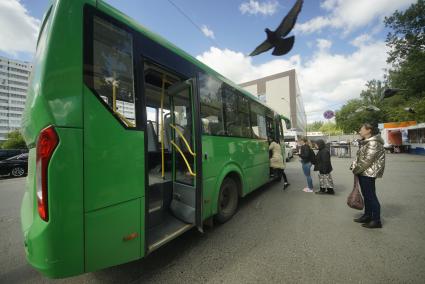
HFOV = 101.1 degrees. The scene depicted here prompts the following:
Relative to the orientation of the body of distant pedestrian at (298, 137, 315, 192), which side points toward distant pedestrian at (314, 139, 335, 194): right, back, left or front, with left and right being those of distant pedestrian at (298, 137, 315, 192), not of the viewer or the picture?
back

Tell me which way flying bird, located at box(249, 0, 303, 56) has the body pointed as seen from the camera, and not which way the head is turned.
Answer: to the viewer's left

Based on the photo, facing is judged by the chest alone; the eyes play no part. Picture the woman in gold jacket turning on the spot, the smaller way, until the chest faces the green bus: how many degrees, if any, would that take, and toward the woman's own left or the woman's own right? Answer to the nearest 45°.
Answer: approximately 45° to the woman's own left

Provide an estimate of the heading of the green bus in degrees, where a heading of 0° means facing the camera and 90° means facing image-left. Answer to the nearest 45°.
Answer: approximately 225°

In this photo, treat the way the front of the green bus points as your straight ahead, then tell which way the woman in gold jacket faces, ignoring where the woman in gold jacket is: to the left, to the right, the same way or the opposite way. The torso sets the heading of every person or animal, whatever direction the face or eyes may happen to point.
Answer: to the left

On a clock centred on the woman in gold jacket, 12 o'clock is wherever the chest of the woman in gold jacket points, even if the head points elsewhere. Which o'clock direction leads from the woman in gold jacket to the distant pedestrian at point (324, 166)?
The distant pedestrian is roughly at 2 o'clock from the woman in gold jacket.

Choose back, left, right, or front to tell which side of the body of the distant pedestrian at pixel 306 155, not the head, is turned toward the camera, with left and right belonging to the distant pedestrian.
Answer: left

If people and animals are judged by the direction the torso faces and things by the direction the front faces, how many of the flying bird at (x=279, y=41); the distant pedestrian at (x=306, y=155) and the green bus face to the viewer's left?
2

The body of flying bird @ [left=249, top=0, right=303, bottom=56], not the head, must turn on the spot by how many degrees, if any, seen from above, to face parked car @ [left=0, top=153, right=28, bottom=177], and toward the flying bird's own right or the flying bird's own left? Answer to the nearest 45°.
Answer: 0° — it already faces it

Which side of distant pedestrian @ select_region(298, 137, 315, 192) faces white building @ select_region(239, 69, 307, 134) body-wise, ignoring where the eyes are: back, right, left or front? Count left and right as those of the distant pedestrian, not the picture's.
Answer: right

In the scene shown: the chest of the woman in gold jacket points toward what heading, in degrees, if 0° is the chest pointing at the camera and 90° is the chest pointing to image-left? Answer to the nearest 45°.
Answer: approximately 90°

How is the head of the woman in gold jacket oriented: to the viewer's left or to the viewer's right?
to the viewer's left

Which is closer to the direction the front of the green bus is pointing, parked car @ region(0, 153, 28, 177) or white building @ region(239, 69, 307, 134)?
the white building

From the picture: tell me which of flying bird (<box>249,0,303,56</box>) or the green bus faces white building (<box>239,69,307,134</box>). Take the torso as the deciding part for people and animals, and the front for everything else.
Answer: the green bus

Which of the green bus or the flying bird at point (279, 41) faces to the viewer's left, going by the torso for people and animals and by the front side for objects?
the flying bird
